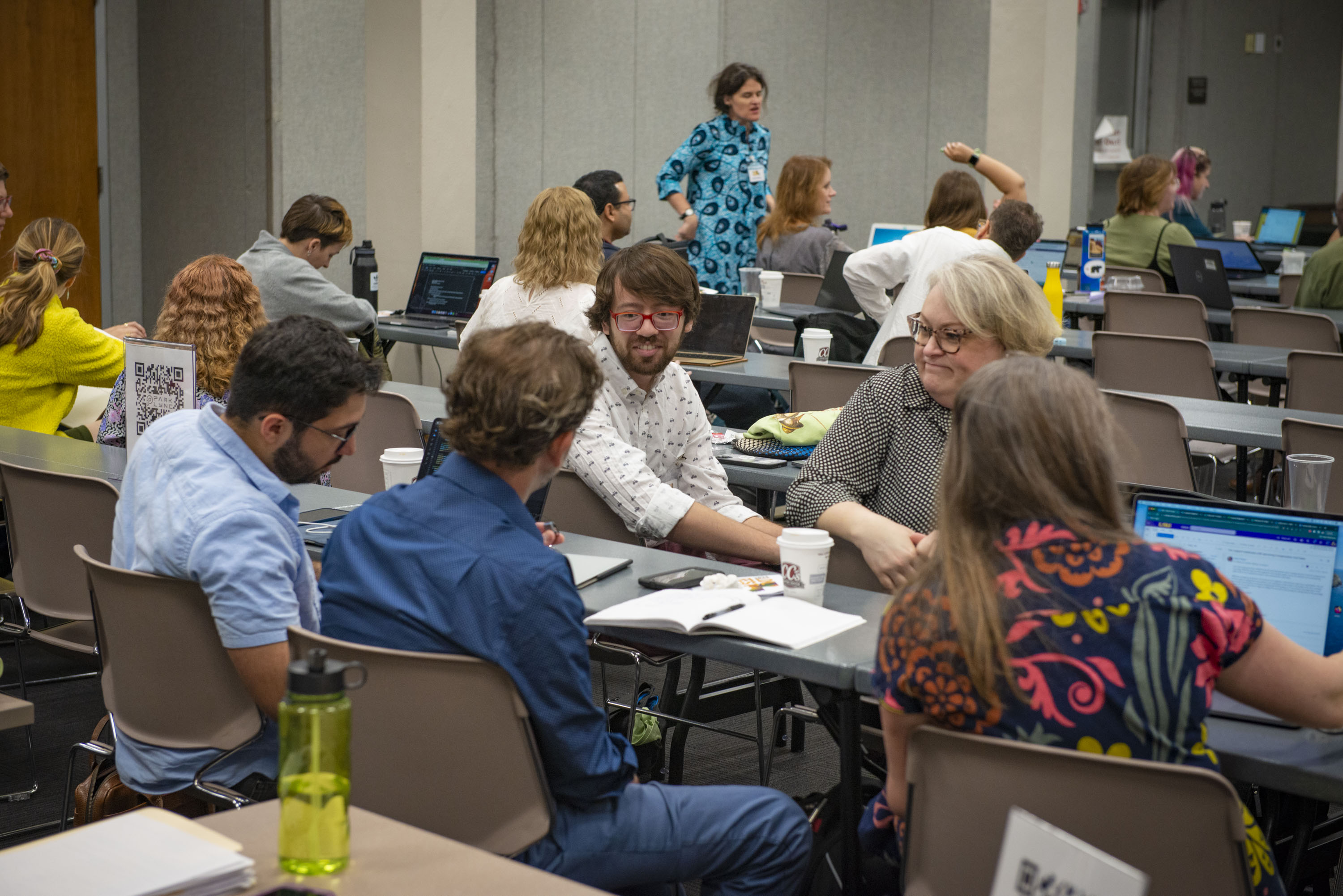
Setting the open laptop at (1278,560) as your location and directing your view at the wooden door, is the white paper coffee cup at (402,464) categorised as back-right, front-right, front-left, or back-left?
front-left

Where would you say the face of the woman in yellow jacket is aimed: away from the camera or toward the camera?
away from the camera

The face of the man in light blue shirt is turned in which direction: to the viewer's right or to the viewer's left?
to the viewer's right

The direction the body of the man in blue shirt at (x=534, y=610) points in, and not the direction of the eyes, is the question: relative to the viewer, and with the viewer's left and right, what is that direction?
facing away from the viewer and to the right of the viewer

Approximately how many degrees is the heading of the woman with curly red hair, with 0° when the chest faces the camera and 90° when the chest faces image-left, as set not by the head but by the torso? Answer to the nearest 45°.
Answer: approximately 180°

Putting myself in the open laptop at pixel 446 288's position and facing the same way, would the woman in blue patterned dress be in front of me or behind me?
behind

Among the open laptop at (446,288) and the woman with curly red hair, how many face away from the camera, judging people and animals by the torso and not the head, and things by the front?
1

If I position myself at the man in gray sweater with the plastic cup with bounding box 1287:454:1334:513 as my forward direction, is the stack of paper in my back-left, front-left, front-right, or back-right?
front-right

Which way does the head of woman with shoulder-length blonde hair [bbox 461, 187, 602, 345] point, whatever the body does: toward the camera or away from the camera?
away from the camera

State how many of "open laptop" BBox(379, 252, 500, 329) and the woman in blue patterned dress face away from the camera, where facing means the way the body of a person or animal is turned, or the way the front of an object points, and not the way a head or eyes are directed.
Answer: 0

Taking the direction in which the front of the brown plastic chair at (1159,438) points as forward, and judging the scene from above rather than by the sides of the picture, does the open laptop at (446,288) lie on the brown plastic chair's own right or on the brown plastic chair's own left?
on the brown plastic chair's own left

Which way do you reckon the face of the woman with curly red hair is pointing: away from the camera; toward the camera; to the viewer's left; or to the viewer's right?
away from the camera
